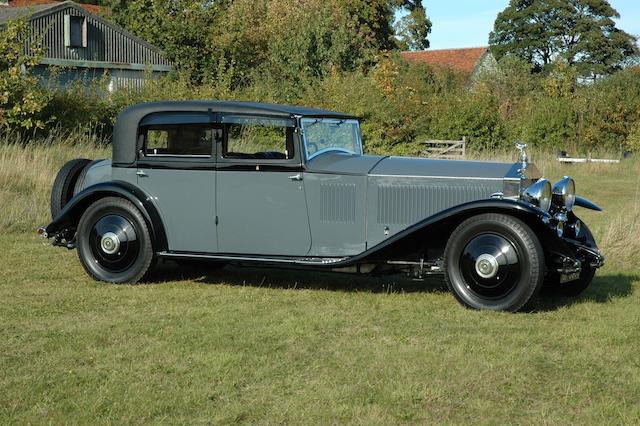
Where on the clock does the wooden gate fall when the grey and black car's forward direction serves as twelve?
The wooden gate is roughly at 8 o'clock from the grey and black car.

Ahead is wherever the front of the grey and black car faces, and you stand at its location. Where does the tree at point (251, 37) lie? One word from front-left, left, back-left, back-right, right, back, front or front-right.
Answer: back-left

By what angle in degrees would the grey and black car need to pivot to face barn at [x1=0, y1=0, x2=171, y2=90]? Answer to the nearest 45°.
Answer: approximately 135° to its left

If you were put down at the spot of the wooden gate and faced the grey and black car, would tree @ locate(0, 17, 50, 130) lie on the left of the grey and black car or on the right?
right

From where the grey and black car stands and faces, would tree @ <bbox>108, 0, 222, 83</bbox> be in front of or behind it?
behind

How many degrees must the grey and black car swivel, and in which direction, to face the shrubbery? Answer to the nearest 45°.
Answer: approximately 135° to its left

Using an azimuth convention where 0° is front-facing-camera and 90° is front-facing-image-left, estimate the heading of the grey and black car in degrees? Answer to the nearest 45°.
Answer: approximately 315°
